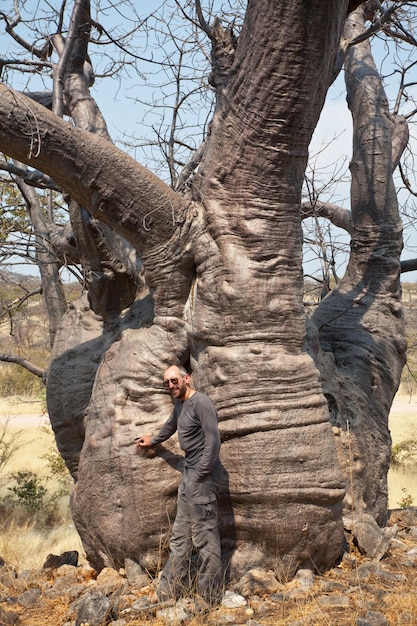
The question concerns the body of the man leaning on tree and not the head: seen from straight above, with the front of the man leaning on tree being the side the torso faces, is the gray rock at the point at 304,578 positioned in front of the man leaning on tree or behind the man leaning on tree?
behind

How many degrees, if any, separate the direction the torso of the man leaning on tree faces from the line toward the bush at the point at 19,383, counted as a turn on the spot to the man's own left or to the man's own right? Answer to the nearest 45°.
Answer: approximately 135° to the man's own right

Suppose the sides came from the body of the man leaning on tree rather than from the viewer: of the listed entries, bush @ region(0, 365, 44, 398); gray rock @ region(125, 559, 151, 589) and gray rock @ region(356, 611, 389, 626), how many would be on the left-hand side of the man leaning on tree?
1

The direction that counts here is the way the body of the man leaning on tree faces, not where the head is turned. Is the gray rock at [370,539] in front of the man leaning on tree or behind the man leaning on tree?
behind

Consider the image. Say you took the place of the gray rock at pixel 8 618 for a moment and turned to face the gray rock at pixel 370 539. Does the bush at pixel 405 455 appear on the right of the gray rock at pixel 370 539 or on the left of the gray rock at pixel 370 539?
left

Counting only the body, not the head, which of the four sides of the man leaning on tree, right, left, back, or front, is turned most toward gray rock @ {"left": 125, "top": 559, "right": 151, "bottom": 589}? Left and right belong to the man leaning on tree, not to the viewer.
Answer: right

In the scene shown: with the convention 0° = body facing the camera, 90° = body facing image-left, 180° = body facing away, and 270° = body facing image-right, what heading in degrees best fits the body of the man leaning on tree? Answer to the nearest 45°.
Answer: approximately 45°

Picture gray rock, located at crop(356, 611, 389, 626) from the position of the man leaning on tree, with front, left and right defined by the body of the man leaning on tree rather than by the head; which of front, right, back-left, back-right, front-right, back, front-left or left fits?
left

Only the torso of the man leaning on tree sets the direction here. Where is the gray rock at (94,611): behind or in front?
in front

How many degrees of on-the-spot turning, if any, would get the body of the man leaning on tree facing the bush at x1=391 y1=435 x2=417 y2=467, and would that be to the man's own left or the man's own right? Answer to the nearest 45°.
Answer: approximately 180°

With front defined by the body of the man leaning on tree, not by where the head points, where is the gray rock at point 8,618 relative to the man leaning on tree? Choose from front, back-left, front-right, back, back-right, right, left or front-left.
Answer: front-right
